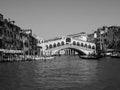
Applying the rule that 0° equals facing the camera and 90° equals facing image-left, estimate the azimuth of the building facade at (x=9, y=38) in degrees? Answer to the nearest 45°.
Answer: approximately 315°
